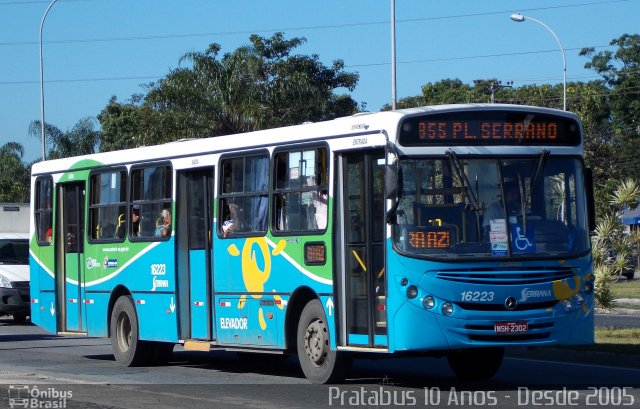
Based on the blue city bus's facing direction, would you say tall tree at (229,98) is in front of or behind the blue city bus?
behind

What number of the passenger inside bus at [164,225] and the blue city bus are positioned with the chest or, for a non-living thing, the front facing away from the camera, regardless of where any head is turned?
0

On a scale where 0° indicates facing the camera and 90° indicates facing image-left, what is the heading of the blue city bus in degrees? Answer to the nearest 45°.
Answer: approximately 315°

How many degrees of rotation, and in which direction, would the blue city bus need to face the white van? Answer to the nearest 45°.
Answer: approximately 180°

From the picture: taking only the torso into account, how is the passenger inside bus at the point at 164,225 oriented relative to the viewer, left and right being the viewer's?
facing the viewer and to the right of the viewer

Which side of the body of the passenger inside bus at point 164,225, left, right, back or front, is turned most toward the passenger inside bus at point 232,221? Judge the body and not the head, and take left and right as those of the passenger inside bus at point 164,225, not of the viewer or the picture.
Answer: front

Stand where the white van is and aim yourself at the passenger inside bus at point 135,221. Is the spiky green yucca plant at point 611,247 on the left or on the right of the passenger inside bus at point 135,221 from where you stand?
left

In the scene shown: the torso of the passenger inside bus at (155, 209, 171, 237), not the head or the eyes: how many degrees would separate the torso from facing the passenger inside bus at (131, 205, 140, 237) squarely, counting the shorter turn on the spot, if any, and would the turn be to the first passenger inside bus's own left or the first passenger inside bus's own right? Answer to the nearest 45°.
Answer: approximately 180°
